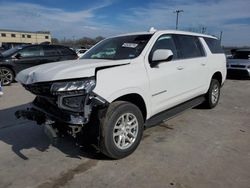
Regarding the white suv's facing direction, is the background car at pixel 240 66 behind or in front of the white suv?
behind

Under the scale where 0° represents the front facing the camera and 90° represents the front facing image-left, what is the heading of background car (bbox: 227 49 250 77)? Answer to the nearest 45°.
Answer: approximately 0°

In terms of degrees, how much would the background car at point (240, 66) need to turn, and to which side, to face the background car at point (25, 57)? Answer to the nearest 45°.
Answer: approximately 45° to its right

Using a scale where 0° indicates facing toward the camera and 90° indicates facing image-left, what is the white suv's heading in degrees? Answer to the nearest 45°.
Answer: approximately 45°
